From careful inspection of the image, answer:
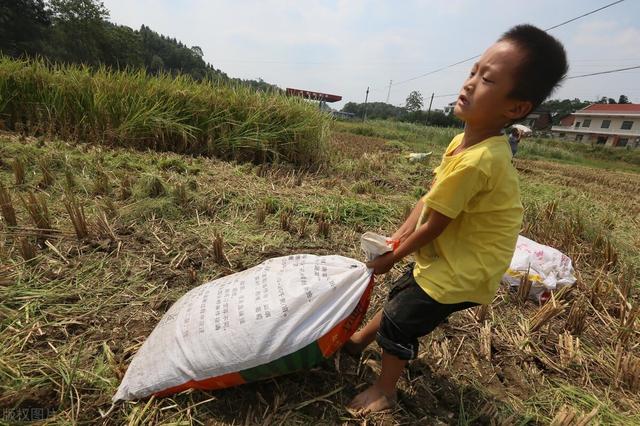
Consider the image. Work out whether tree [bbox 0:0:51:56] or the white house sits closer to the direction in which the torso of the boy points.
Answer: the tree

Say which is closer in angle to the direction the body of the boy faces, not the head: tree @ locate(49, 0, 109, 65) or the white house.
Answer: the tree

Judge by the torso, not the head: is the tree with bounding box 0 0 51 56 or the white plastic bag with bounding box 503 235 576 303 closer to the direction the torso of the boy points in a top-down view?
the tree

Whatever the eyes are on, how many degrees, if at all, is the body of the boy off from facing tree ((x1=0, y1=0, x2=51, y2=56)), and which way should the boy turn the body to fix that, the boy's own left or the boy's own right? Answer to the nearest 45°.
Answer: approximately 45° to the boy's own right

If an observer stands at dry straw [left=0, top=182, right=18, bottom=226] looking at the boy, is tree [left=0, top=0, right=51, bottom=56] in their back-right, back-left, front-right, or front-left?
back-left

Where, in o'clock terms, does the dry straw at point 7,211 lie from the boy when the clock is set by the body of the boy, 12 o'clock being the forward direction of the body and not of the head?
The dry straw is roughly at 12 o'clock from the boy.

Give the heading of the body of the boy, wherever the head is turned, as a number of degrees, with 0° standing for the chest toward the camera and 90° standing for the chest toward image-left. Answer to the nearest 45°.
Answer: approximately 90°

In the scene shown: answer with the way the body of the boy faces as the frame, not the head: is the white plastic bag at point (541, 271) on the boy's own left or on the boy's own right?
on the boy's own right

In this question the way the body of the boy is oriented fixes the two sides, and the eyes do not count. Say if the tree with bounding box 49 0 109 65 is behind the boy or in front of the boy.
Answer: in front

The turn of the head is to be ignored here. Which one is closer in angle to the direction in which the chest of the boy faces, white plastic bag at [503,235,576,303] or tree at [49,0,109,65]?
the tree

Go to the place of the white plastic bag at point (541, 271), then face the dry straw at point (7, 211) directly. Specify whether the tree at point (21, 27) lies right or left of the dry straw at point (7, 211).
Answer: right
